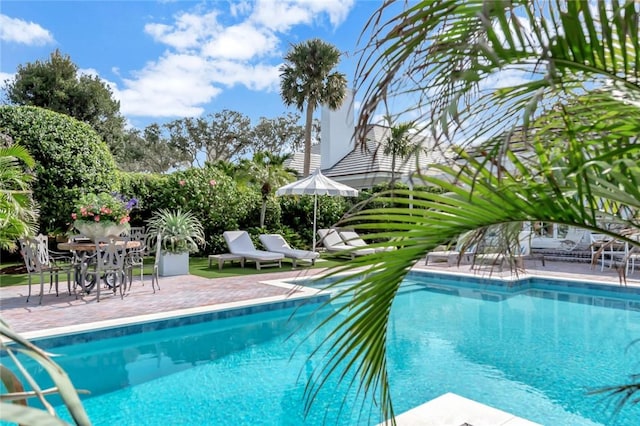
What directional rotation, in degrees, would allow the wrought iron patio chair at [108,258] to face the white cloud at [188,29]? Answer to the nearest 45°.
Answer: approximately 45° to its right

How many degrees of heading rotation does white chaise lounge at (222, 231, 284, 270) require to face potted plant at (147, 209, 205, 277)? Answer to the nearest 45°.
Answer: approximately 90° to its right

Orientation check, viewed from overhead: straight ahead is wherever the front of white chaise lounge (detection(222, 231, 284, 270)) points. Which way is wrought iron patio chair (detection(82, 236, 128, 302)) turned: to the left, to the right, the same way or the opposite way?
the opposite way

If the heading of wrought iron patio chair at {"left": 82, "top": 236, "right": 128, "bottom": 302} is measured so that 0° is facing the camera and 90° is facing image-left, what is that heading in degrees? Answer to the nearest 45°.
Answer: approximately 135°

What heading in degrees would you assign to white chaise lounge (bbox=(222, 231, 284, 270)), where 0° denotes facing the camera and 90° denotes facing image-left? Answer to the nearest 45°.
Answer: approximately 315°

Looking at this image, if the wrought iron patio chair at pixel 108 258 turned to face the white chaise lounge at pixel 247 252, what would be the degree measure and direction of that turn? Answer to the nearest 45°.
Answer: approximately 90° to its right

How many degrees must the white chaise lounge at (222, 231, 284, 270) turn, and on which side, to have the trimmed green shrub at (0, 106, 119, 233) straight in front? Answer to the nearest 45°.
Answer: approximately 135° to its right

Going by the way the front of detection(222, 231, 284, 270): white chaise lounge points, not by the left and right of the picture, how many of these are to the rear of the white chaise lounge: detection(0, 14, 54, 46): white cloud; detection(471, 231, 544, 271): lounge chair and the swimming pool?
1

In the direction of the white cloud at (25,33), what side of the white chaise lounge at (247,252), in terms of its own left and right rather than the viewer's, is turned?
back

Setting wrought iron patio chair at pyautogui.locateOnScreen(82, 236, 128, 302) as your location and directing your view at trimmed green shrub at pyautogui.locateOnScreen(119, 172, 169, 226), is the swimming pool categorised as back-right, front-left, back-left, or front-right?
back-right

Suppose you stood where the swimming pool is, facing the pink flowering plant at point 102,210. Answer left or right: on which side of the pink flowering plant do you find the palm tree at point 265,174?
right

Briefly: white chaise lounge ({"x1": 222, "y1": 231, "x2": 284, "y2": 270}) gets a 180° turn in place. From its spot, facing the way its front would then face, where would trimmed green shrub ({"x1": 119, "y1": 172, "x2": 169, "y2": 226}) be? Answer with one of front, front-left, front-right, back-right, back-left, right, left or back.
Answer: front
